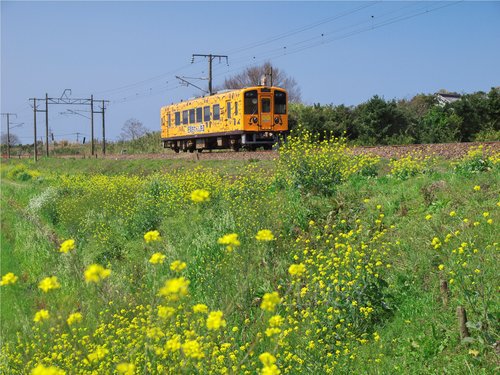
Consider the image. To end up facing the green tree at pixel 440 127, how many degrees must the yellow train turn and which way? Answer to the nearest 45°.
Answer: approximately 45° to its left

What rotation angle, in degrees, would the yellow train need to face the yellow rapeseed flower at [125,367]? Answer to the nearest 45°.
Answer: approximately 45° to its right

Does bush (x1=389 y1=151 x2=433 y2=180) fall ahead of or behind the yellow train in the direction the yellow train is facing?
ahead

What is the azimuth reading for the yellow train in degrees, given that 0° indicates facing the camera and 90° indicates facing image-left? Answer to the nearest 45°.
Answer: approximately 315°

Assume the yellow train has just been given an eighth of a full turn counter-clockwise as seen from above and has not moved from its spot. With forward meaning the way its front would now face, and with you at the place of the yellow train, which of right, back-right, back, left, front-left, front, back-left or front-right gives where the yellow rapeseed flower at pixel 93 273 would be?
right

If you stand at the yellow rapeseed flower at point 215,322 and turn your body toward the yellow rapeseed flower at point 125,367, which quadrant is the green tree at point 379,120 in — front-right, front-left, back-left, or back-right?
back-right

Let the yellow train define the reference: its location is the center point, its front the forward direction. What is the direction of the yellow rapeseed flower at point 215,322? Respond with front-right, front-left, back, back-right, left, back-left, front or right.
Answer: front-right

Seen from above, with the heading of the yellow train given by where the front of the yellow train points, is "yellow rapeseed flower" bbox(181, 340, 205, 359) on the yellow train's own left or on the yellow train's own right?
on the yellow train's own right

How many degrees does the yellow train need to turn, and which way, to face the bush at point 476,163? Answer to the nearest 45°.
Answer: approximately 45° to its right

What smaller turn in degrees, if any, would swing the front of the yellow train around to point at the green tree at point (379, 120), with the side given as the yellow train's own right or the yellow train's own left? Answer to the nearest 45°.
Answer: approximately 90° to the yellow train's own left
